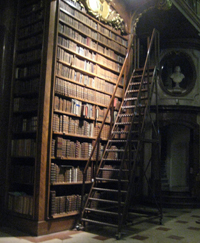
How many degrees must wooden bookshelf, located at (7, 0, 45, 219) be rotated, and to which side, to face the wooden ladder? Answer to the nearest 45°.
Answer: approximately 135° to its left

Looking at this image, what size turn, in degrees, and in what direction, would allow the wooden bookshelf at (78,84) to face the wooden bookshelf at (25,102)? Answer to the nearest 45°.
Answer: approximately 135° to its right
